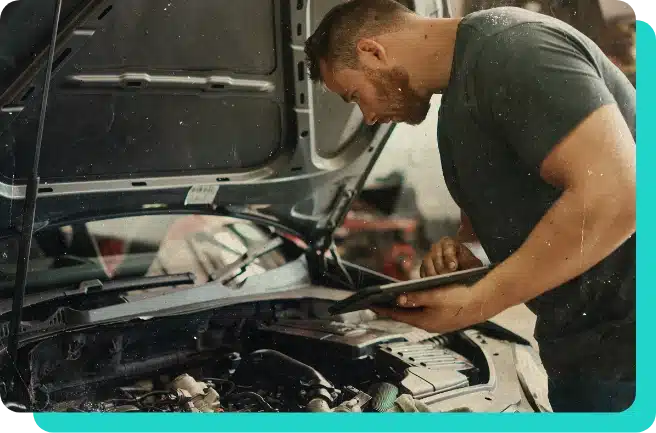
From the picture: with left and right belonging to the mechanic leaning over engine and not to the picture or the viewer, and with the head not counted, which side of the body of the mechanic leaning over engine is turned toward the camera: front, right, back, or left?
left

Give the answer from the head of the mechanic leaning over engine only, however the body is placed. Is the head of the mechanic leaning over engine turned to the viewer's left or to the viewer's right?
to the viewer's left
